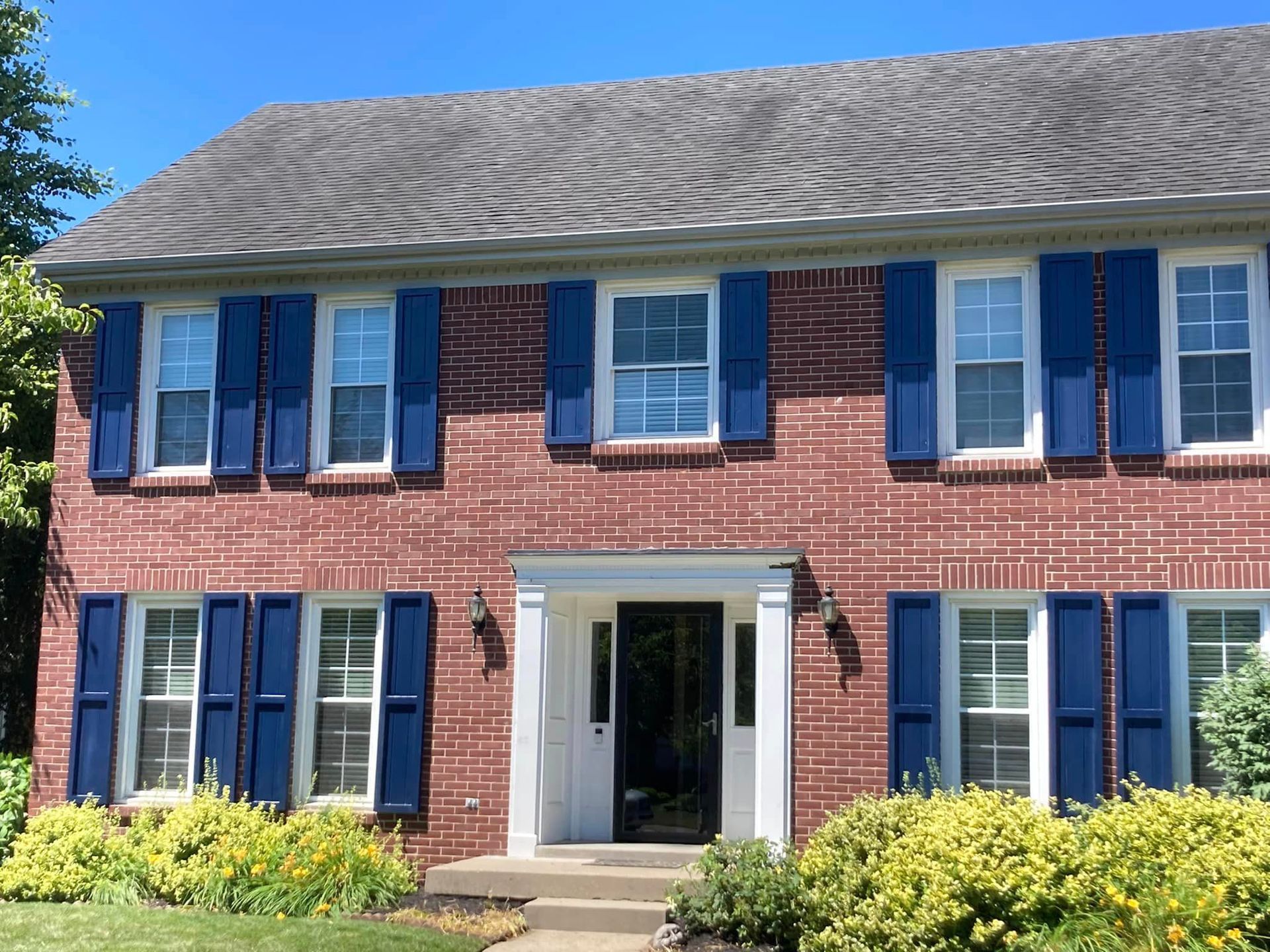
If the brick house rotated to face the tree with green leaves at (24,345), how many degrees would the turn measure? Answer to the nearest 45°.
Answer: approximately 135° to its right

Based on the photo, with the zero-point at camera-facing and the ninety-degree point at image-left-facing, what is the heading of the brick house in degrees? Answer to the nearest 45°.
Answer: approximately 0°

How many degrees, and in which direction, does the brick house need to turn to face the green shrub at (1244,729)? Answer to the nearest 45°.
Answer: approximately 45° to its left

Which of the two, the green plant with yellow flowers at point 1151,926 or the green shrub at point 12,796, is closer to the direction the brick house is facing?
the green plant with yellow flowers

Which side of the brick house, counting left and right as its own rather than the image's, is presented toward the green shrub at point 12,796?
right

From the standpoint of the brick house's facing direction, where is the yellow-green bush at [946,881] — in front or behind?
in front

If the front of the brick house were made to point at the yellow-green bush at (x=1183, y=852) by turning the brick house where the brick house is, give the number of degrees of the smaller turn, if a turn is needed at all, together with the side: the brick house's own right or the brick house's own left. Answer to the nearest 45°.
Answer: approximately 45° to the brick house's own left

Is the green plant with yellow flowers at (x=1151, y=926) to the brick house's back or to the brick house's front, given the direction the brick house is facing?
to the front
